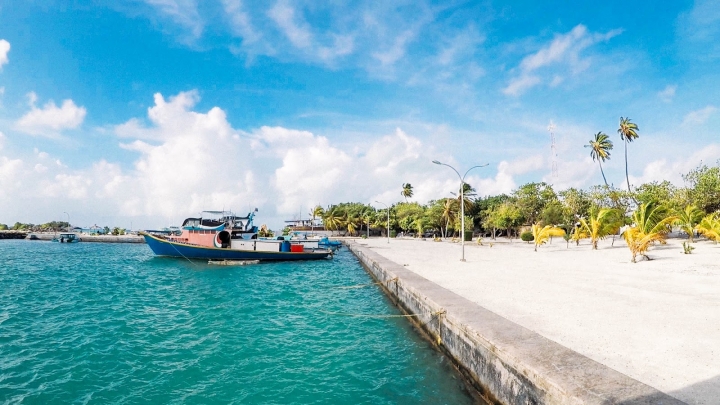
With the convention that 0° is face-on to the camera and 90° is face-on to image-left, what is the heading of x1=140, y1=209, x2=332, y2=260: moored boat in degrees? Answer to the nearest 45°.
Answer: approximately 90°

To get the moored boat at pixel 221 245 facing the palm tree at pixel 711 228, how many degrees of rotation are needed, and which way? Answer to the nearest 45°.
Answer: approximately 135° to its left

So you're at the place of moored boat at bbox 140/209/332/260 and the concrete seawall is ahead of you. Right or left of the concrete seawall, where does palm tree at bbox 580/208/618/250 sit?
left

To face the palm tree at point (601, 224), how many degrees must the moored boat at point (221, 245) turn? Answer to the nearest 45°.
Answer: approximately 135° to its left
